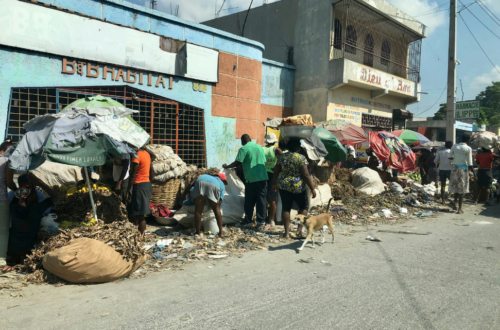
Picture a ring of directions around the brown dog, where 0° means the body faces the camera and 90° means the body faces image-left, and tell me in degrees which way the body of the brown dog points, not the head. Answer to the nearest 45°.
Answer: approximately 45°

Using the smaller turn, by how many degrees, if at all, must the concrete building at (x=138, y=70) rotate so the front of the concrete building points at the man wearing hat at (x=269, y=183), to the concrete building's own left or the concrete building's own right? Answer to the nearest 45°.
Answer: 0° — it already faces them

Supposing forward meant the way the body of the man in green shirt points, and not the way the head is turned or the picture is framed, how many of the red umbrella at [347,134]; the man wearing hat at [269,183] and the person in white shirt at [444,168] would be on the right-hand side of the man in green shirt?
3

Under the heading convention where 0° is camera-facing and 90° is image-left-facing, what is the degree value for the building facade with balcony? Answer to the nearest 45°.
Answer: approximately 315°

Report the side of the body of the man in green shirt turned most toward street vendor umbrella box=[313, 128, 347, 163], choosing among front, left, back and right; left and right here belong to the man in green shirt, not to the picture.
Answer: right

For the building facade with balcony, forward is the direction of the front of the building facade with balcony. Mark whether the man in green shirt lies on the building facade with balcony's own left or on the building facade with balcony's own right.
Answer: on the building facade with balcony's own right
